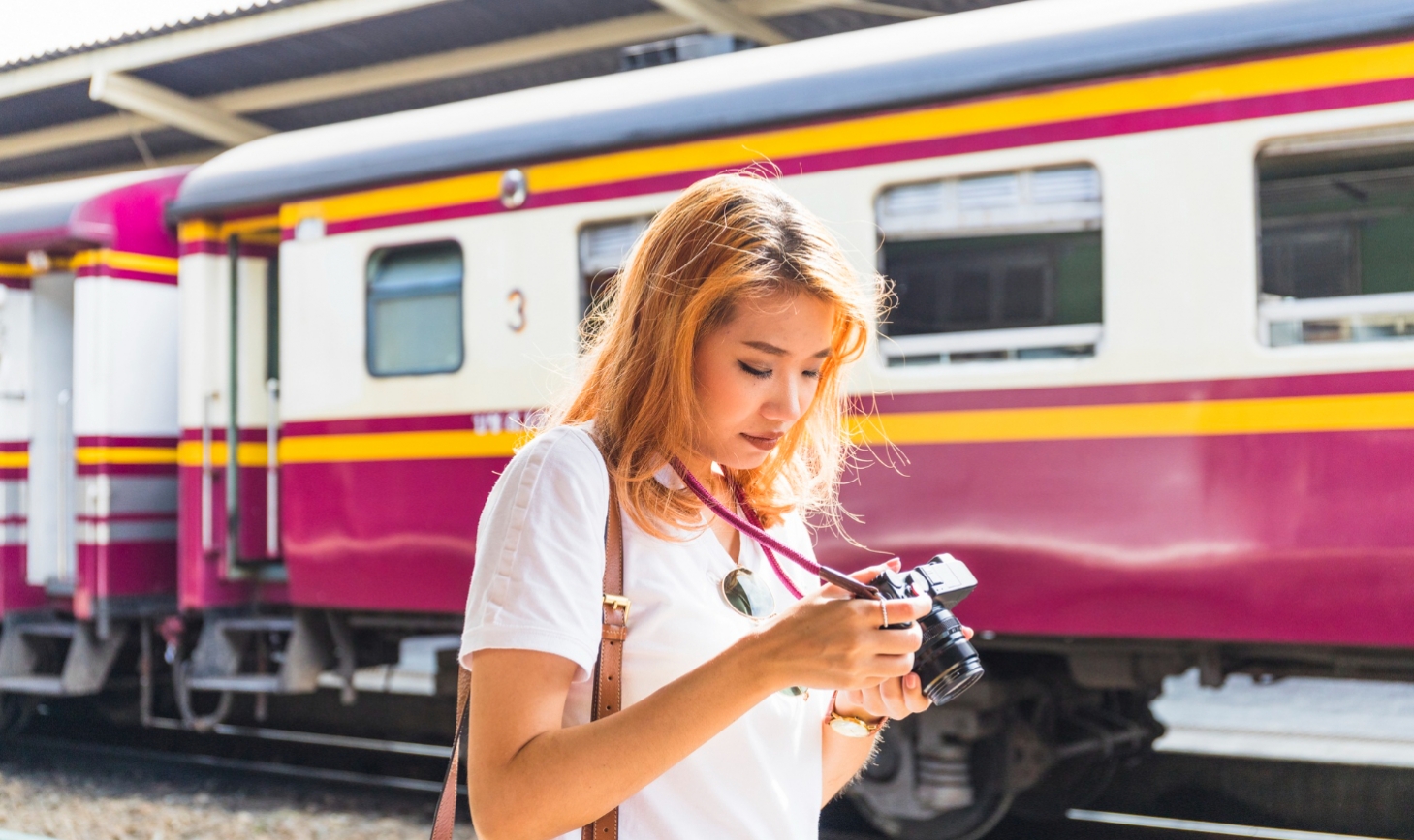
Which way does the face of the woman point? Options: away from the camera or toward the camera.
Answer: toward the camera

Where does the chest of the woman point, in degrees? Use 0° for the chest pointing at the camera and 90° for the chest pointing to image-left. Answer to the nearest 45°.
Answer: approximately 315°

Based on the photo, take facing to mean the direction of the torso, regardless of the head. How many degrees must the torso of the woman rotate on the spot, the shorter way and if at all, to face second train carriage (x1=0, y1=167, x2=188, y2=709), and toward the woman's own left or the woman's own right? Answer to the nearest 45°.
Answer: approximately 180°
